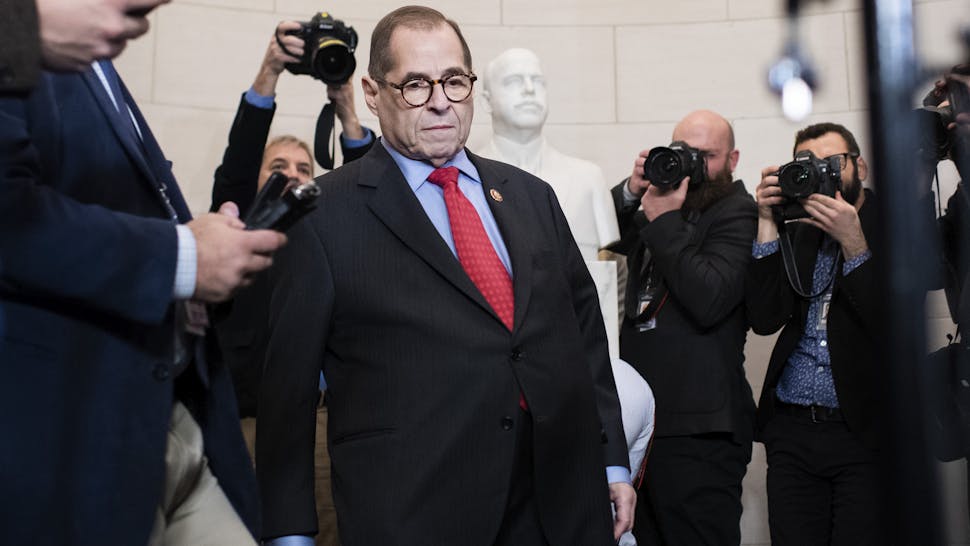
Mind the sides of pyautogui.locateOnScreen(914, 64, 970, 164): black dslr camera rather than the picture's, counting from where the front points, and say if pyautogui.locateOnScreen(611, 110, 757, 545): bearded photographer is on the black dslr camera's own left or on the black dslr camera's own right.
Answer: on the black dslr camera's own right

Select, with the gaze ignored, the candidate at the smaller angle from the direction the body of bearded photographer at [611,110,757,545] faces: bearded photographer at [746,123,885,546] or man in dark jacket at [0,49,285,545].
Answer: the man in dark jacket

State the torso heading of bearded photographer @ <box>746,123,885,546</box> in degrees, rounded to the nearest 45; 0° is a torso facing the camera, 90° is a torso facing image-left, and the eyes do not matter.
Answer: approximately 45°

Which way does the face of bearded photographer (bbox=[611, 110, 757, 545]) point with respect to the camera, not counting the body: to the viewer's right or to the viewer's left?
to the viewer's left

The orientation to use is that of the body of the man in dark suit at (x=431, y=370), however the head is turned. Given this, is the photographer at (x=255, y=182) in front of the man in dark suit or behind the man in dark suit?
behind
